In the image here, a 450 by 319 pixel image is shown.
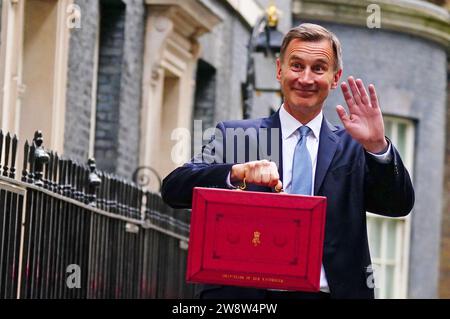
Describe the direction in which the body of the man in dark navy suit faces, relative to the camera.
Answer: toward the camera

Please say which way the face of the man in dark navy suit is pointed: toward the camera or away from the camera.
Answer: toward the camera

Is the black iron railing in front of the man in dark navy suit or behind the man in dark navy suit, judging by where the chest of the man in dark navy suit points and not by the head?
behind

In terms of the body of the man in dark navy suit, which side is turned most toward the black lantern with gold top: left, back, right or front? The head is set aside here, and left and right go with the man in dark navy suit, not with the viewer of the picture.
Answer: back
